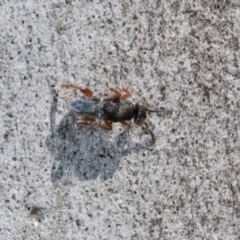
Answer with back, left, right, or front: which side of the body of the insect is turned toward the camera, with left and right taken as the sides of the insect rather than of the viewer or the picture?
right
